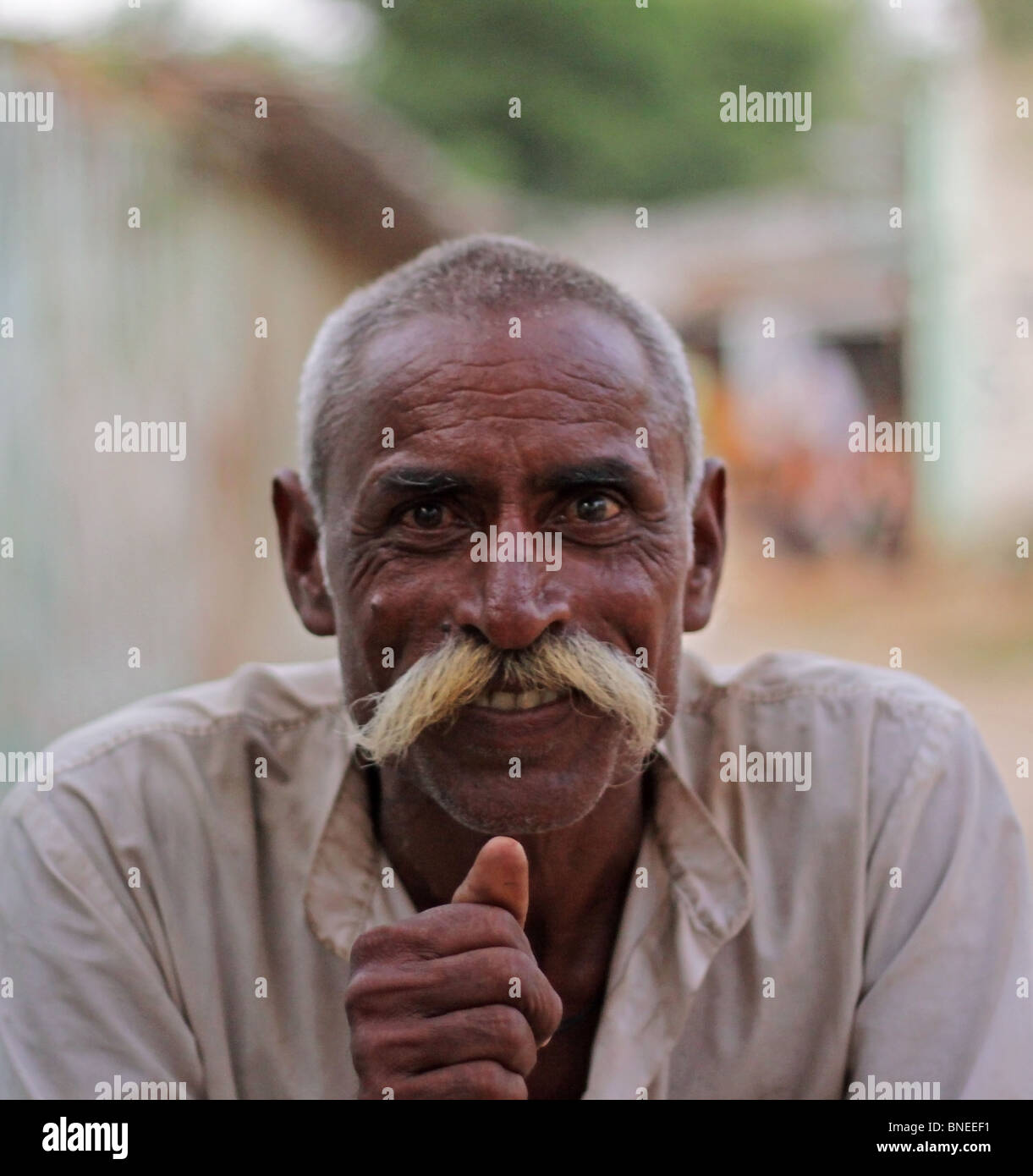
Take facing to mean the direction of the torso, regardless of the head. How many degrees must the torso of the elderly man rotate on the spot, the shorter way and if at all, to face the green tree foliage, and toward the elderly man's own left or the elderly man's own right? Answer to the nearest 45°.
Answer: approximately 180°

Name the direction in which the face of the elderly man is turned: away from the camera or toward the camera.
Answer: toward the camera

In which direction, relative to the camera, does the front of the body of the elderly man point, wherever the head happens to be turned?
toward the camera
